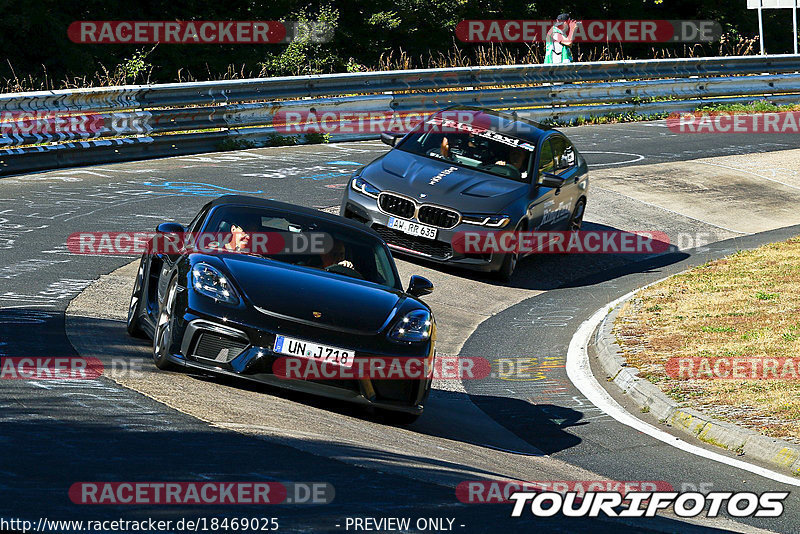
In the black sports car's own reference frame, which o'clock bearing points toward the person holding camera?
The person holding camera is roughly at 8 o'clock from the black sports car.

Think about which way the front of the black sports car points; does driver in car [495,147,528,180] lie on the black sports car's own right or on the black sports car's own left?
on the black sports car's own left

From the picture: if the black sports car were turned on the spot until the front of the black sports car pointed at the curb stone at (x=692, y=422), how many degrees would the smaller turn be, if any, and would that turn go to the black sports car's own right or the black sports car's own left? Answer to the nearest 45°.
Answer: approximately 45° to the black sports car's own left

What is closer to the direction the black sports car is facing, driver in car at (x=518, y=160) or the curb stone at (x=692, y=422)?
the curb stone

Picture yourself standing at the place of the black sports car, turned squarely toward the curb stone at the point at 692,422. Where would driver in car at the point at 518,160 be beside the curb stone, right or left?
left

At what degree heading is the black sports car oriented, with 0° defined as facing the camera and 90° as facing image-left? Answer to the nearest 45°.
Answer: approximately 315°

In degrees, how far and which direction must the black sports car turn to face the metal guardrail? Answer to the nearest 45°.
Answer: approximately 135° to its left
